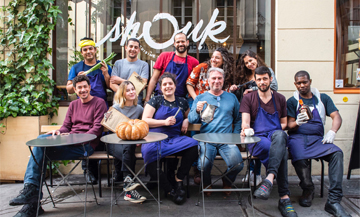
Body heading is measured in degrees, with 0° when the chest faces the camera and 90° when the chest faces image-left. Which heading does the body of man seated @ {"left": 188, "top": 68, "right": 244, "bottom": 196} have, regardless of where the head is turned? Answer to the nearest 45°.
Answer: approximately 0°

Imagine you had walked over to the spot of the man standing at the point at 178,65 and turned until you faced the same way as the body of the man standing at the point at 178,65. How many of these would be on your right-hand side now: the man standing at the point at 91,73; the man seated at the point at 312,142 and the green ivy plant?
2

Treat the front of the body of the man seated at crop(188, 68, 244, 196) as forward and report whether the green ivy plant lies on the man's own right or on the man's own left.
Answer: on the man's own right

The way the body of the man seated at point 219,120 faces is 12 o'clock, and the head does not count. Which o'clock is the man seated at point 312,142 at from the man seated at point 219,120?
the man seated at point 312,142 is roughly at 9 o'clock from the man seated at point 219,120.

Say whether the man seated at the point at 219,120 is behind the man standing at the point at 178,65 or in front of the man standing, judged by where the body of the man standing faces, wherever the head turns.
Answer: in front

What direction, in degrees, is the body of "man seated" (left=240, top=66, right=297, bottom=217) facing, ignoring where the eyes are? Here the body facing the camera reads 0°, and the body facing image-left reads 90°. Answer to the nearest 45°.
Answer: approximately 0°

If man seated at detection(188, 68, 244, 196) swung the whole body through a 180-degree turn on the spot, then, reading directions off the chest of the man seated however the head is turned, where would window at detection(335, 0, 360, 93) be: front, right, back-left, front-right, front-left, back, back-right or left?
front-right

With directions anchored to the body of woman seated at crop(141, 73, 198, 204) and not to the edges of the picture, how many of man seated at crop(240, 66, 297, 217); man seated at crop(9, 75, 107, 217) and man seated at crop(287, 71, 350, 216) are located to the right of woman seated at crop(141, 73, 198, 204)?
1

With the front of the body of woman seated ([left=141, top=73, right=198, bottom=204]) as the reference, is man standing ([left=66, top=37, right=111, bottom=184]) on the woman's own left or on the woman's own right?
on the woman's own right

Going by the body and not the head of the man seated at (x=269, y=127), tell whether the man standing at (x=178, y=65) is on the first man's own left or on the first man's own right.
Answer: on the first man's own right
